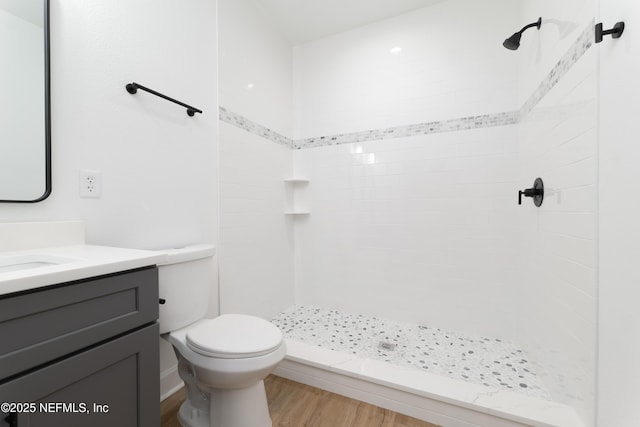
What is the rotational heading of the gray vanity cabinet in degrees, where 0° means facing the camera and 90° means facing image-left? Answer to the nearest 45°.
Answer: approximately 315°
